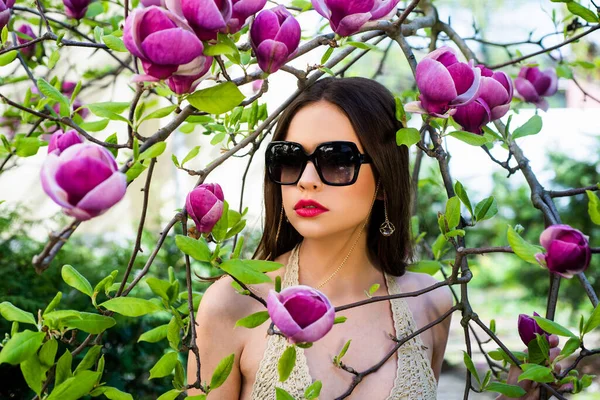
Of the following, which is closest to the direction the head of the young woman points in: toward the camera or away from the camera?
toward the camera

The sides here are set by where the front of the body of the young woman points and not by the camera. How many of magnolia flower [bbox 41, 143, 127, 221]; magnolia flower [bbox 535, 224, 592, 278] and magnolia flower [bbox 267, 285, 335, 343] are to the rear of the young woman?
0

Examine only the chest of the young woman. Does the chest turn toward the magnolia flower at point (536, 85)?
no
